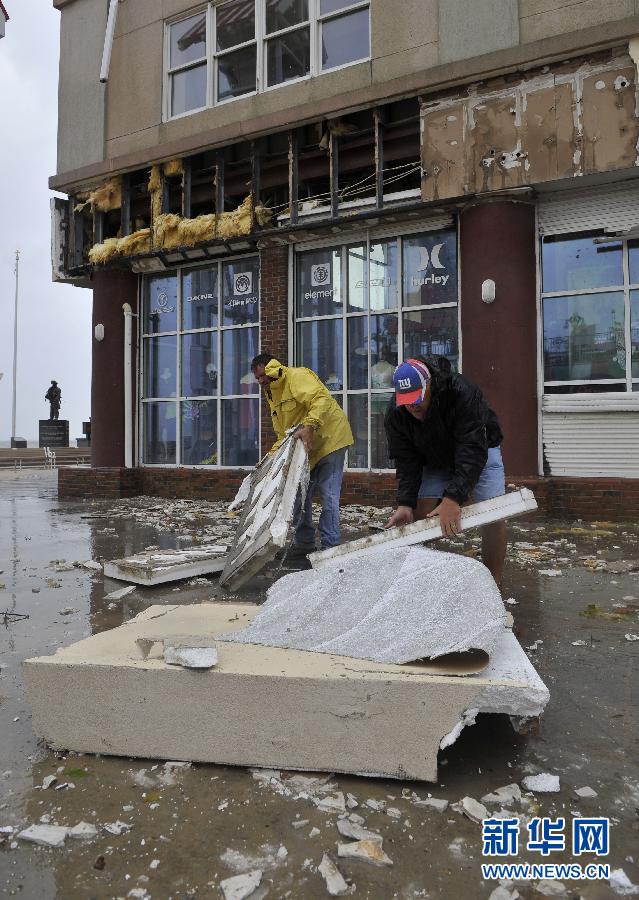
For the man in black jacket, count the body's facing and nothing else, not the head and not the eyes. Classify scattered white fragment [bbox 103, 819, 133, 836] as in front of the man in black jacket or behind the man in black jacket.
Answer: in front

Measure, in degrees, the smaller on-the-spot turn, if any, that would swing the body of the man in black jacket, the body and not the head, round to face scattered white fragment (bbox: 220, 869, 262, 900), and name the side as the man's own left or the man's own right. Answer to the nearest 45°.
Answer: approximately 45° to the man's own left

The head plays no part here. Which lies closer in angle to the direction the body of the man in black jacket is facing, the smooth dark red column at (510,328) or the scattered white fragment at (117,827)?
the scattered white fragment

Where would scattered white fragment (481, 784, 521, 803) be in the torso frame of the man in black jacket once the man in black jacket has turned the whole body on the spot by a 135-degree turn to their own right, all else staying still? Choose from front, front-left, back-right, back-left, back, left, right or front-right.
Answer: back

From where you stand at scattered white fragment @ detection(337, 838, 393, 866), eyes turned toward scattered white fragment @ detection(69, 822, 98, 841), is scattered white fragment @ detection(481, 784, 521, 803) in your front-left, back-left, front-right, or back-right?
back-right

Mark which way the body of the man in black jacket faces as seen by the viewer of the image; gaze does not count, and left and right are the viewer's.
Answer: facing the viewer and to the left of the viewer

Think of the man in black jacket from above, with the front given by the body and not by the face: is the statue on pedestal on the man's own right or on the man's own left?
on the man's own right

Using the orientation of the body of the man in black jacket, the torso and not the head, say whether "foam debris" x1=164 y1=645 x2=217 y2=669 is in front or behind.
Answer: in front

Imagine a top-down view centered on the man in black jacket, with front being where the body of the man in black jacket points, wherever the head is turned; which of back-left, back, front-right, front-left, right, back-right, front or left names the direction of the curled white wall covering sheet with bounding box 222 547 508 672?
front-left

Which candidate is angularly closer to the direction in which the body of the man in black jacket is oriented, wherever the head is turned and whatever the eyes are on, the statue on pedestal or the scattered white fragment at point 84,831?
the scattered white fragment

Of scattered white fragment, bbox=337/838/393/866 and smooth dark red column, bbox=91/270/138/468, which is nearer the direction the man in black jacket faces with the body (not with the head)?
the scattered white fragment

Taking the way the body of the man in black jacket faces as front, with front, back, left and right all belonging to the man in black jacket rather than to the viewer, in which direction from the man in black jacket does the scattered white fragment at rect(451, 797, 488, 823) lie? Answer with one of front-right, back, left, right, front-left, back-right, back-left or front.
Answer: front-left

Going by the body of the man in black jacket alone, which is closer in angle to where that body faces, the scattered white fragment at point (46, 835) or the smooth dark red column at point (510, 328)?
the scattered white fragment
